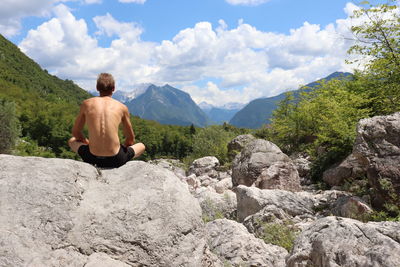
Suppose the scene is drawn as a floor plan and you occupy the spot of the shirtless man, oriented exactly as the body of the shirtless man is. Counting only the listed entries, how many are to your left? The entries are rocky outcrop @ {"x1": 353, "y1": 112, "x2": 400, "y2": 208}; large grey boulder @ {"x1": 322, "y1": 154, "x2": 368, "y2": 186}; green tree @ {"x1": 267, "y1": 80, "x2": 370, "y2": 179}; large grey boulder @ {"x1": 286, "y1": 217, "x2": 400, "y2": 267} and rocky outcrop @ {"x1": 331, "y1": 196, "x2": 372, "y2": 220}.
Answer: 0

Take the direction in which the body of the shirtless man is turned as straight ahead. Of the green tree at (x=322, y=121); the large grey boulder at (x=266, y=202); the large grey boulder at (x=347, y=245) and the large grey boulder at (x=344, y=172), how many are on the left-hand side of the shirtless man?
0

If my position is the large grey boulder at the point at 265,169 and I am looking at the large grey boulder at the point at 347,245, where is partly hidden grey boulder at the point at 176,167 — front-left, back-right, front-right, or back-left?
back-right

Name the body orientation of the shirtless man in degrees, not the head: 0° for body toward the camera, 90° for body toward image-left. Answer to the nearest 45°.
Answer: approximately 180°

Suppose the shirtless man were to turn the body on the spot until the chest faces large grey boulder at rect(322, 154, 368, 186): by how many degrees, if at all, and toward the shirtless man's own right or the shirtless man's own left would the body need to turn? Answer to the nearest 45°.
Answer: approximately 45° to the shirtless man's own right

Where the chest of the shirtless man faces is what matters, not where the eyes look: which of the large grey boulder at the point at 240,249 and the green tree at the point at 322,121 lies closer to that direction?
the green tree

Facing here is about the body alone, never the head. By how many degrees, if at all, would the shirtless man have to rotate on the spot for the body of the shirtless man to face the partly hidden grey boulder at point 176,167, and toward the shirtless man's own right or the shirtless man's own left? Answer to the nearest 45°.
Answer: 0° — they already face it

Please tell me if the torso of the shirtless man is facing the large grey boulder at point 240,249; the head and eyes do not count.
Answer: no

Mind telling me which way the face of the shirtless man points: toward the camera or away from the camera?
away from the camera

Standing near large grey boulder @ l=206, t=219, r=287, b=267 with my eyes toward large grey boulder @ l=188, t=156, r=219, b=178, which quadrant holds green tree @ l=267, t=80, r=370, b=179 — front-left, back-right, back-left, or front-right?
front-right

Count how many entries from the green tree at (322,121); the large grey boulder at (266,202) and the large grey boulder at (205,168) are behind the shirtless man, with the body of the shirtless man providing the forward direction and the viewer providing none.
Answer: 0
